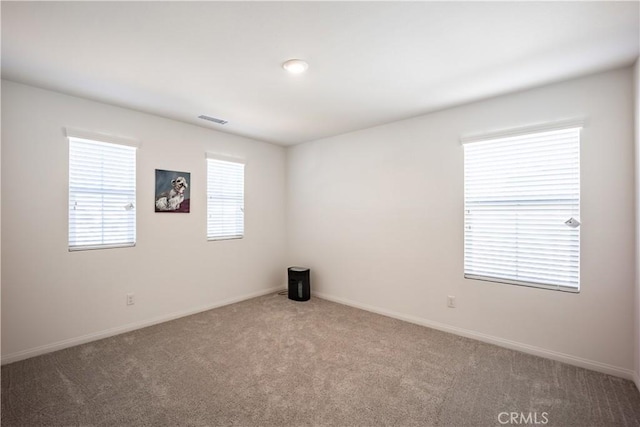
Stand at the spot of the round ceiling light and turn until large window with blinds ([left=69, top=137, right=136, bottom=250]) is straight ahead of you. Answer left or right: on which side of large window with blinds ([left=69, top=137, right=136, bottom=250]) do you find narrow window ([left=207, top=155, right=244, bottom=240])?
right

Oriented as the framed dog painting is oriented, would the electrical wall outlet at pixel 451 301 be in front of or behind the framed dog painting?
in front

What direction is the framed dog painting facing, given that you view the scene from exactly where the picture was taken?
facing the viewer and to the right of the viewer

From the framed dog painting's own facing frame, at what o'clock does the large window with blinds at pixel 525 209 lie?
The large window with blinds is roughly at 12 o'clock from the framed dog painting.

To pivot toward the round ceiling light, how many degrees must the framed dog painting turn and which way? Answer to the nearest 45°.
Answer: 0° — it already faces it

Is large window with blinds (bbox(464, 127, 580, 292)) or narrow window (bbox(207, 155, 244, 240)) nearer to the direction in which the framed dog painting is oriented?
the large window with blinds
